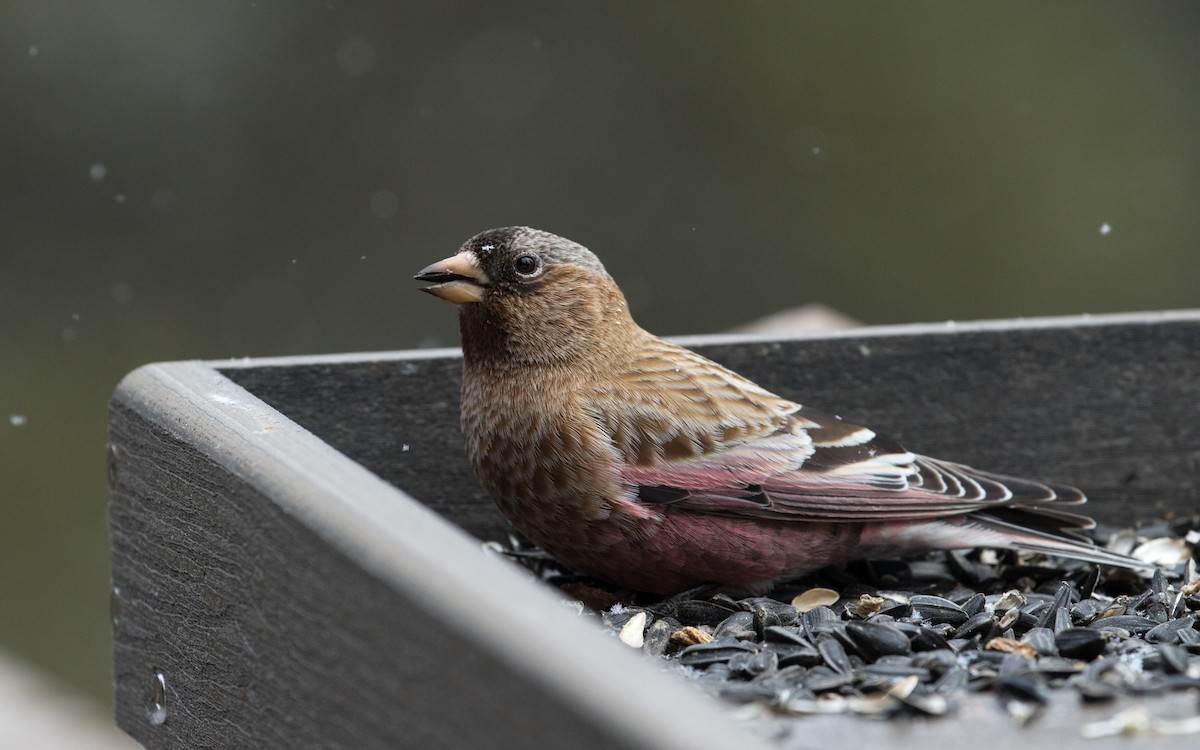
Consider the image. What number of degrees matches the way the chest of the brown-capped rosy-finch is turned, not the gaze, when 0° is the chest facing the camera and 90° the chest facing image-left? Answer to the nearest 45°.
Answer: approximately 90°
